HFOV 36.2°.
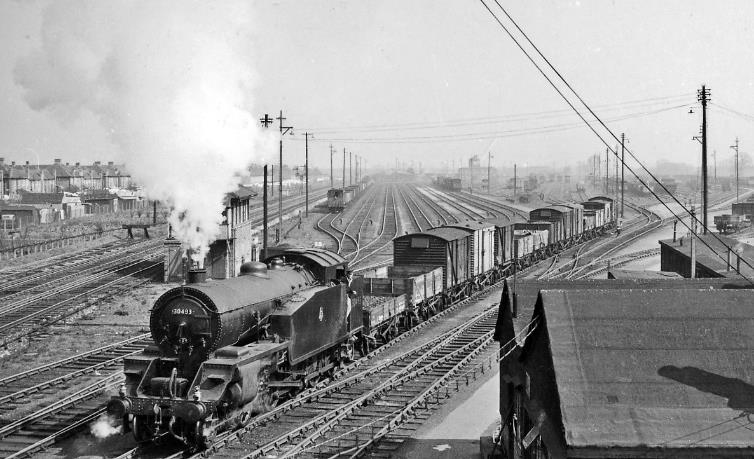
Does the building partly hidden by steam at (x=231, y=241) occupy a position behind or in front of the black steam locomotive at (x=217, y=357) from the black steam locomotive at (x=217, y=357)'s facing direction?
behind

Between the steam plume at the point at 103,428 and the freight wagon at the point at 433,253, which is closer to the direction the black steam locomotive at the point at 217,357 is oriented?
the steam plume

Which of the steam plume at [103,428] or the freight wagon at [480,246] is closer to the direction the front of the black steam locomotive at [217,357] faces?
the steam plume

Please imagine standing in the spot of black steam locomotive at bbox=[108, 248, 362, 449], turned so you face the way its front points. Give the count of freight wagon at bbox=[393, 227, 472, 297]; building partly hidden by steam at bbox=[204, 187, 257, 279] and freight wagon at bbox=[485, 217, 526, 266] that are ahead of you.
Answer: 0

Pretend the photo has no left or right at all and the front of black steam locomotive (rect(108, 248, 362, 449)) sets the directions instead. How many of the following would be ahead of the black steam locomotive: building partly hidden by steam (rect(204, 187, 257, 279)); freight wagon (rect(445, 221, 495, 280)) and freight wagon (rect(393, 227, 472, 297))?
0

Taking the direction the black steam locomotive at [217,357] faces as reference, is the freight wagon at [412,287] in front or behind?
behind

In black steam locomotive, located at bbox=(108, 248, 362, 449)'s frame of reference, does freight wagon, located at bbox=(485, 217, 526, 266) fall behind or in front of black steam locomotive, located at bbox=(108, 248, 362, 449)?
behind

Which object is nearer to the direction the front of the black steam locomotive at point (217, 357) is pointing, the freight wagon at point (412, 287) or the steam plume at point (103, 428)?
the steam plume

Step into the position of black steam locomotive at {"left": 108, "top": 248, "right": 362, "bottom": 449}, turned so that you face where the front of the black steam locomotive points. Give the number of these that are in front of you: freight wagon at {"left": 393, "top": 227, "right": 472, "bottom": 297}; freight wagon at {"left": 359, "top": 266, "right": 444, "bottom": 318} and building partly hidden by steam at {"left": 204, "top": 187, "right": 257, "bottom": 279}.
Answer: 0

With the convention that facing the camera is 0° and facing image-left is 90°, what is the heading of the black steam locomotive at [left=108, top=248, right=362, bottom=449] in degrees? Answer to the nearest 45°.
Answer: approximately 45°
